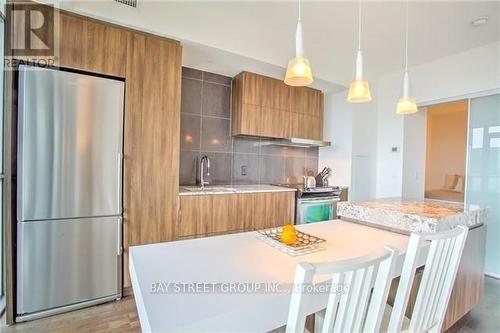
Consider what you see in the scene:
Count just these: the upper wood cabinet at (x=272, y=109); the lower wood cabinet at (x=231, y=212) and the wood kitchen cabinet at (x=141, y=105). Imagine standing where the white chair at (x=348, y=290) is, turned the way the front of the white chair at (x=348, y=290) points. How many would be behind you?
0

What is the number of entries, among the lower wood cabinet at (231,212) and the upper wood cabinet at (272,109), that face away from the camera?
0

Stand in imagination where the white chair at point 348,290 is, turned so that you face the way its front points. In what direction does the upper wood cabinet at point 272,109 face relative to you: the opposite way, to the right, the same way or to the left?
the opposite way

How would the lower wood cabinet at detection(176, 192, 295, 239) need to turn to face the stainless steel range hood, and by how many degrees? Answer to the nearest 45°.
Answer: approximately 90° to its left

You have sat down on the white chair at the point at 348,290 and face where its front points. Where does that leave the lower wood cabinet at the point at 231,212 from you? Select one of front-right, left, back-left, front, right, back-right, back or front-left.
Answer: front

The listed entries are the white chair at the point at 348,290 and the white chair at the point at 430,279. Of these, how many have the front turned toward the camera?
0

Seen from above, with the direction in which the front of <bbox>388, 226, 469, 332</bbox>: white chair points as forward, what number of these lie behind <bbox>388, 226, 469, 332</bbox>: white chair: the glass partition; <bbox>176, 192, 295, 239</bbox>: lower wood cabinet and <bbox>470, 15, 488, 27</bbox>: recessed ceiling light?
0

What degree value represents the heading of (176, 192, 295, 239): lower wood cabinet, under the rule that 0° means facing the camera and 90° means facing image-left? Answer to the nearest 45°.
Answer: approximately 315°

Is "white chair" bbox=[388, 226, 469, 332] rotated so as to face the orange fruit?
no

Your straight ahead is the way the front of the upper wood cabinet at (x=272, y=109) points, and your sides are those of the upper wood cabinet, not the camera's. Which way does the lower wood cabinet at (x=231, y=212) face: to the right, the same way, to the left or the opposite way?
the same way

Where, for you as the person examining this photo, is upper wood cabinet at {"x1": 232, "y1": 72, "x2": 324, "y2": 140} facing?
facing the viewer and to the right of the viewer

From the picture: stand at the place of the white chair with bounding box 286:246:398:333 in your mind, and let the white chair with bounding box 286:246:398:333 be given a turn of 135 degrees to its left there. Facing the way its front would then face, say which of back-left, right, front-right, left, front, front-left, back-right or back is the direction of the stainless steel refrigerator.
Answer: right

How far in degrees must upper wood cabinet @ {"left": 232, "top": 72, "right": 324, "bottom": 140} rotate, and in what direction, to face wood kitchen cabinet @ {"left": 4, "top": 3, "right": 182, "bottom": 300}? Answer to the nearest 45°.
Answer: approximately 90° to its right

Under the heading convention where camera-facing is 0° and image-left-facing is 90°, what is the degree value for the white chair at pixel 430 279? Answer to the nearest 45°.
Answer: approximately 135°

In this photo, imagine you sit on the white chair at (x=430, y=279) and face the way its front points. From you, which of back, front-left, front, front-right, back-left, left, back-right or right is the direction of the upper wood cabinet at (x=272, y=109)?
front

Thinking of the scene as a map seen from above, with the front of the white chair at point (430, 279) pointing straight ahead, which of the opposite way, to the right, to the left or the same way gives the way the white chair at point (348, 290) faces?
the same way

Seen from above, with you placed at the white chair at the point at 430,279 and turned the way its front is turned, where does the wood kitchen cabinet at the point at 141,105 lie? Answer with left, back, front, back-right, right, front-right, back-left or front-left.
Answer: front-left

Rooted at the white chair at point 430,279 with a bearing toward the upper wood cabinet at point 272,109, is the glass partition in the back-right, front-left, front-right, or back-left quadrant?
front-right
